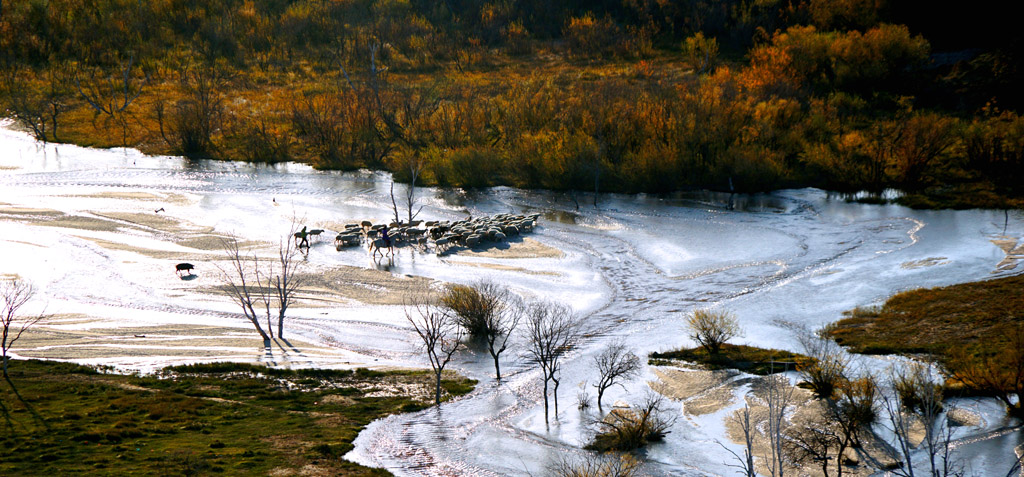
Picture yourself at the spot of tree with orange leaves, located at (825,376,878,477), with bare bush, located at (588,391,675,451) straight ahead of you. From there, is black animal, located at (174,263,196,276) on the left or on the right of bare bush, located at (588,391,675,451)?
right

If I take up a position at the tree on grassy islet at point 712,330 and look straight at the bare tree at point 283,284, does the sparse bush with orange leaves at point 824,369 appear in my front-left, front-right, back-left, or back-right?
back-left
